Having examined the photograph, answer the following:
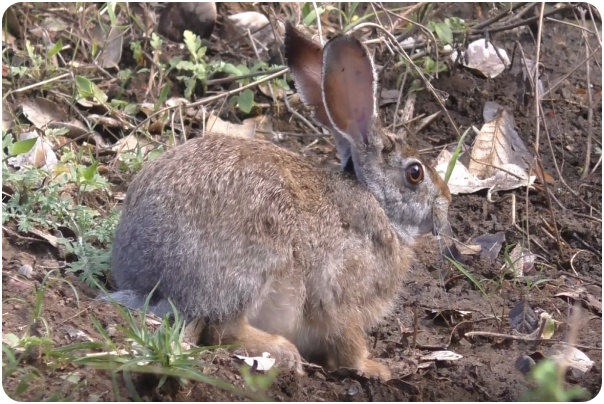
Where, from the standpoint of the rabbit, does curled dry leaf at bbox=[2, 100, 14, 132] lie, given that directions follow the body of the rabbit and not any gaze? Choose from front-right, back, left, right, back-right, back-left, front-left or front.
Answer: back-left

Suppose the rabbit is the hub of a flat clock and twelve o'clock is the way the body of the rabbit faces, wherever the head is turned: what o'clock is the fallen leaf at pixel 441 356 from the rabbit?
The fallen leaf is roughly at 12 o'clock from the rabbit.

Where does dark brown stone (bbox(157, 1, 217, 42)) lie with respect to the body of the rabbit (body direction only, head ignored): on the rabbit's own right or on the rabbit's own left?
on the rabbit's own left

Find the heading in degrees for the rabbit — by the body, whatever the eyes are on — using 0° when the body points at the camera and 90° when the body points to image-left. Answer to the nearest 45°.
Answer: approximately 270°

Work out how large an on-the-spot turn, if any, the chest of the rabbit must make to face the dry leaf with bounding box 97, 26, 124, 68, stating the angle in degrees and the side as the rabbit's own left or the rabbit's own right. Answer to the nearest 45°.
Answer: approximately 135° to the rabbit's own left

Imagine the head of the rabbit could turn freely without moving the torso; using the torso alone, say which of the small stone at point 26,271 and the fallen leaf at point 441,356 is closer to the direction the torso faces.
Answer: the fallen leaf

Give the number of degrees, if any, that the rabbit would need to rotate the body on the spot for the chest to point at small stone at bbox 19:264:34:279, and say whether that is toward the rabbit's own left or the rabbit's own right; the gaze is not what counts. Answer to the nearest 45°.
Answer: approximately 180°

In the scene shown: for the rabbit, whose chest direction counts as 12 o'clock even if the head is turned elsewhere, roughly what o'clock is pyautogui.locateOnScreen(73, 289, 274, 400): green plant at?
The green plant is roughly at 4 o'clock from the rabbit.

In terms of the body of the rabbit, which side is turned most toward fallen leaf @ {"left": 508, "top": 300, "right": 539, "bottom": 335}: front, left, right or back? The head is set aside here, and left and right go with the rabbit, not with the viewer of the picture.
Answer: front

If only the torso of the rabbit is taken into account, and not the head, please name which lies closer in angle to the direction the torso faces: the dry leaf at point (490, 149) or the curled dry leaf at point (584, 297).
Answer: the curled dry leaf

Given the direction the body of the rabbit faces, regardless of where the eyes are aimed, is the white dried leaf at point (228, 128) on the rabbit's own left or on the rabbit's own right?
on the rabbit's own left
